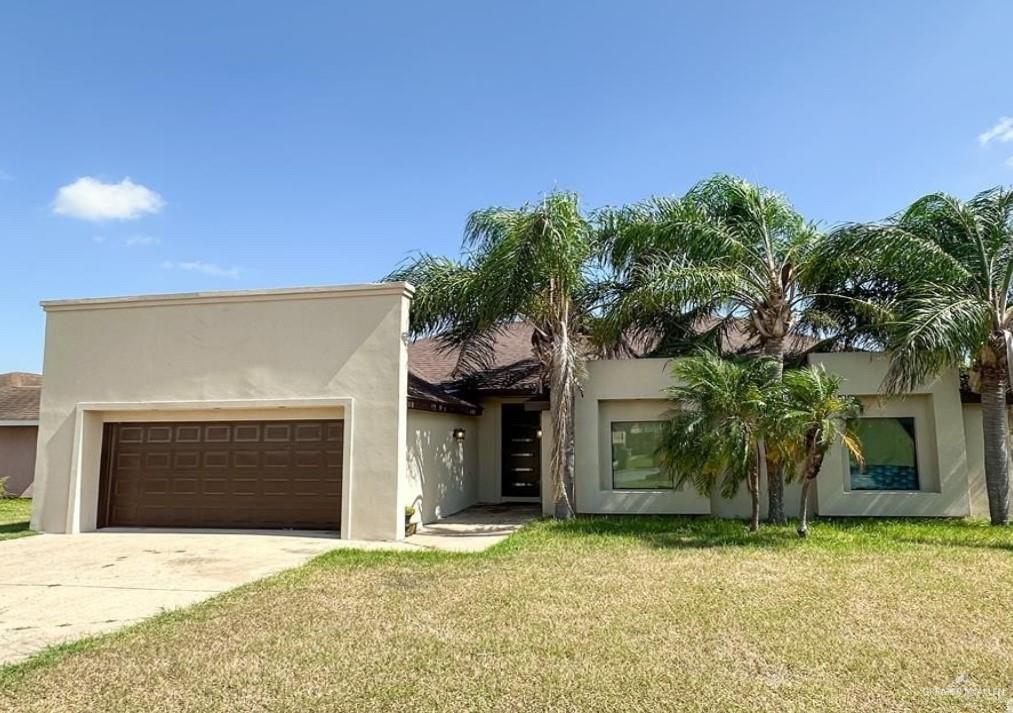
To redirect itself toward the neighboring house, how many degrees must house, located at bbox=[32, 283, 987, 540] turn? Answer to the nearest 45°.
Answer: approximately 135° to its right

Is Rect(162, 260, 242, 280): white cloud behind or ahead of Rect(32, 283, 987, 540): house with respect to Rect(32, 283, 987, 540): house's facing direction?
behind

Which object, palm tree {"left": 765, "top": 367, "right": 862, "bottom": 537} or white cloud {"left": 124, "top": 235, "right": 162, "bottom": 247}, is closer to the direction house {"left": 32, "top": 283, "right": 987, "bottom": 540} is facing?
the palm tree

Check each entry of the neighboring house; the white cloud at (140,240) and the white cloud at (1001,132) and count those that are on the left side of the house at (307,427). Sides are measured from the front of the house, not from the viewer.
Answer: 1

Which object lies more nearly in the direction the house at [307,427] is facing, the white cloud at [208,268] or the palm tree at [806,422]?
the palm tree

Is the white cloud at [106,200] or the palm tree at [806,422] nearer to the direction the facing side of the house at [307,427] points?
the palm tree

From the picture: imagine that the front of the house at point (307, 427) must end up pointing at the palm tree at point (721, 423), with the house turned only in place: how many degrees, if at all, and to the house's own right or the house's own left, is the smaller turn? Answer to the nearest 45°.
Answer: approximately 90° to the house's own left

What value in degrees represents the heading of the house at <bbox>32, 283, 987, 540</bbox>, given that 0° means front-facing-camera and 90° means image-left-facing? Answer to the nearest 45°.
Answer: approximately 0°

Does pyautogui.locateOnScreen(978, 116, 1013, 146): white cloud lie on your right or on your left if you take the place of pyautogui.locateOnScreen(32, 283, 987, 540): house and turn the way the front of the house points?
on your left

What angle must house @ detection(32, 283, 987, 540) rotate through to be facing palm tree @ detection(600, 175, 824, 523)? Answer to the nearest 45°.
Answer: approximately 90° to its left

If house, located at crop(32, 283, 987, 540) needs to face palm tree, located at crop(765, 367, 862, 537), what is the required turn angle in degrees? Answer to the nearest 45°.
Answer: approximately 90° to its left
